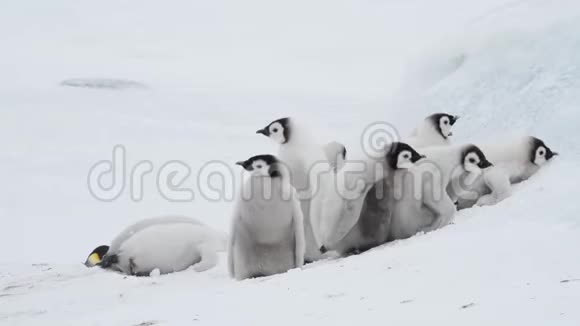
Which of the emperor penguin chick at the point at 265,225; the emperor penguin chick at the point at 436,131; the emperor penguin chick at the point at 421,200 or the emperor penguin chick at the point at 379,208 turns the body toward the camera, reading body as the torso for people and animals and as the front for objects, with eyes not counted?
the emperor penguin chick at the point at 265,225

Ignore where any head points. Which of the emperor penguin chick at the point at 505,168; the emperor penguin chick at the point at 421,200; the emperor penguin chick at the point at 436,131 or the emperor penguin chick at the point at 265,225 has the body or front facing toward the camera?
the emperor penguin chick at the point at 265,225

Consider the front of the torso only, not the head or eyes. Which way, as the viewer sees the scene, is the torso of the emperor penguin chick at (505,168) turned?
to the viewer's right

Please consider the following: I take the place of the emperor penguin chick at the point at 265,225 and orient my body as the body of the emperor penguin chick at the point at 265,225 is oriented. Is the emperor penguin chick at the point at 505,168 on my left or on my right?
on my left

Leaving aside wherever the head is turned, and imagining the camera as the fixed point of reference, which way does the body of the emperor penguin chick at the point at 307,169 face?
to the viewer's left

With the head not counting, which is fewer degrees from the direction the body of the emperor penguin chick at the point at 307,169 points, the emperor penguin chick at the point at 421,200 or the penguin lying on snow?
the penguin lying on snow
